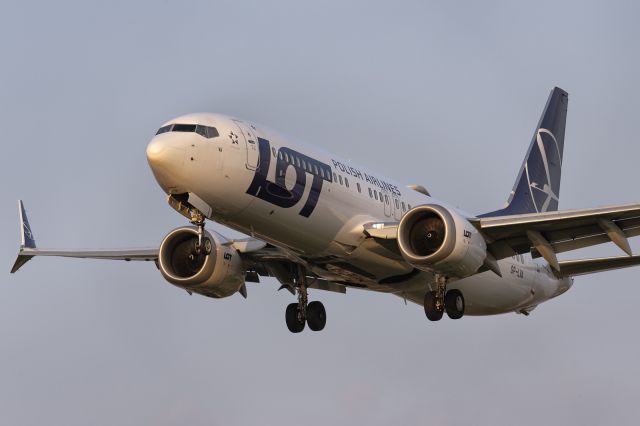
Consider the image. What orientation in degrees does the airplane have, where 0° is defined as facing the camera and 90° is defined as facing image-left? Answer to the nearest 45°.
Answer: approximately 45°
